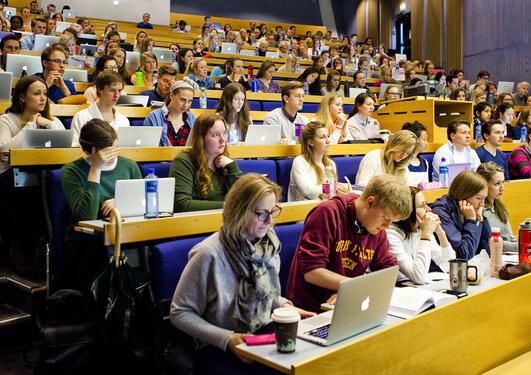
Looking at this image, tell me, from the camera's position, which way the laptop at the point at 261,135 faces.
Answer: facing away from the viewer

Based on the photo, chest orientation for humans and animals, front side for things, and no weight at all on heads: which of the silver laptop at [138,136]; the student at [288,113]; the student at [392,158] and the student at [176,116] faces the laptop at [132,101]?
the silver laptop

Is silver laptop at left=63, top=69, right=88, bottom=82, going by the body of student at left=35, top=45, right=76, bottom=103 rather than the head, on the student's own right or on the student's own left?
on the student's own left

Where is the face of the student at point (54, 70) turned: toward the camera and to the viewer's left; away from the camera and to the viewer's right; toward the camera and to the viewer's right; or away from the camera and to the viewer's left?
toward the camera and to the viewer's right

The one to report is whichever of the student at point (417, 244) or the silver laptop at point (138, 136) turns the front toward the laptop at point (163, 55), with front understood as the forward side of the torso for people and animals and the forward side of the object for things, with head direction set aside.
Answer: the silver laptop

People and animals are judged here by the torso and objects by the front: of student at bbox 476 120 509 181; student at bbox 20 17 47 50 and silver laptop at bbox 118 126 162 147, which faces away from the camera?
the silver laptop

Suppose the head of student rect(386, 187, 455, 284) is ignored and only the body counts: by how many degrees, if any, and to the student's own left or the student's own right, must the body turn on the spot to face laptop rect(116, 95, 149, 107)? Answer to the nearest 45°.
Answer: approximately 180°

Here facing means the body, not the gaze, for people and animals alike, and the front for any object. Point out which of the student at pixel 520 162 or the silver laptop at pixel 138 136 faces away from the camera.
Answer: the silver laptop

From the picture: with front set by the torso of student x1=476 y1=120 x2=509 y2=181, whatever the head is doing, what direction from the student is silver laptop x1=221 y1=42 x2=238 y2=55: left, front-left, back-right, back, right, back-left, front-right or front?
back

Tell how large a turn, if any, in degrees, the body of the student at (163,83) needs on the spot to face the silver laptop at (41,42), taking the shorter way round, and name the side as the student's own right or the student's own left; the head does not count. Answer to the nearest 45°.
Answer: approximately 180°
